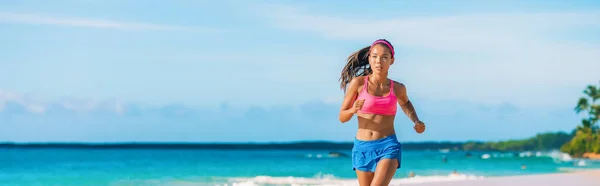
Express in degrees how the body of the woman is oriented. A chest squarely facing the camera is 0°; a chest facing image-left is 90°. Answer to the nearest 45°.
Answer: approximately 0°
